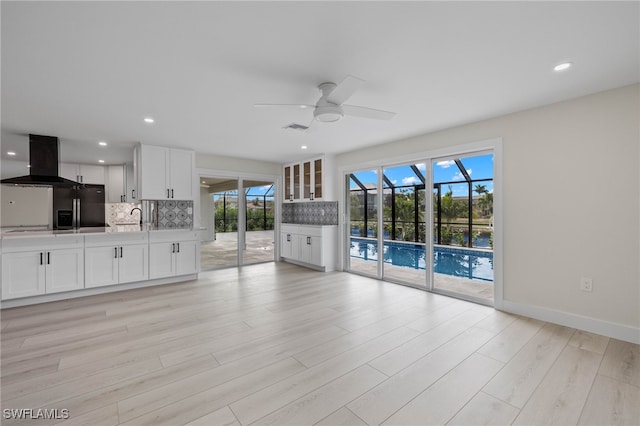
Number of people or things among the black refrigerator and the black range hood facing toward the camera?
2

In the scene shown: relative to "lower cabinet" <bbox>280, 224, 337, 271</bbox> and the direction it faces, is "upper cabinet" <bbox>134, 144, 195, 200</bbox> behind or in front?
in front

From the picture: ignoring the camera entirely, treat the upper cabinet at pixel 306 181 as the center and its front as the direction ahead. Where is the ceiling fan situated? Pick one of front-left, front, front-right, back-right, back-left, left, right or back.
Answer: front-left

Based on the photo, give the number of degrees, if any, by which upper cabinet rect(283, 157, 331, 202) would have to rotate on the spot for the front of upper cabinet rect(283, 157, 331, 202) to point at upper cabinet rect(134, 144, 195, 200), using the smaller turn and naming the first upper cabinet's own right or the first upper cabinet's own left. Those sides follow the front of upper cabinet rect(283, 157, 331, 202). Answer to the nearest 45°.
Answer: approximately 45° to the first upper cabinet's own right

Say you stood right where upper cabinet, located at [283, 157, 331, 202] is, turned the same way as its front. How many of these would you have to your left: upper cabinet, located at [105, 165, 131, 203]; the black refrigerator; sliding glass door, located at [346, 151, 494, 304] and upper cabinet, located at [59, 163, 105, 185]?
1

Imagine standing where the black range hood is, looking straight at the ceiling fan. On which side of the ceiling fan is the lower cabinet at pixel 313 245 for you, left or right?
left

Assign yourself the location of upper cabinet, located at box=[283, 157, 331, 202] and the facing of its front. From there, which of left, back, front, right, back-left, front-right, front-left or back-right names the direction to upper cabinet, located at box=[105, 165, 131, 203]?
front-right

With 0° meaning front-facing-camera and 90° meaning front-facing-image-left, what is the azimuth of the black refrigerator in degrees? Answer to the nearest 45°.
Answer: approximately 0°

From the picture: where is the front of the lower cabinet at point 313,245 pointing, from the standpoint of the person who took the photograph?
facing the viewer and to the left of the viewer

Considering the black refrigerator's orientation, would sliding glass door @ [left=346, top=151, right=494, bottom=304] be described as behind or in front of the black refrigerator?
in front

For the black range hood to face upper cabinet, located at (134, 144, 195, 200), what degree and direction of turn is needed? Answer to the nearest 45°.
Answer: approximately 90° to its left

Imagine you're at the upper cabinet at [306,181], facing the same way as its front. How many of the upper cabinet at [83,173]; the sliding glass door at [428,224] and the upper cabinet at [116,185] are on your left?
1

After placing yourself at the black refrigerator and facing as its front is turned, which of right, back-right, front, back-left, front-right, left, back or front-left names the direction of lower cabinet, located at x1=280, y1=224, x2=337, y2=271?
front-left

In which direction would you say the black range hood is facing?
toward the camera
